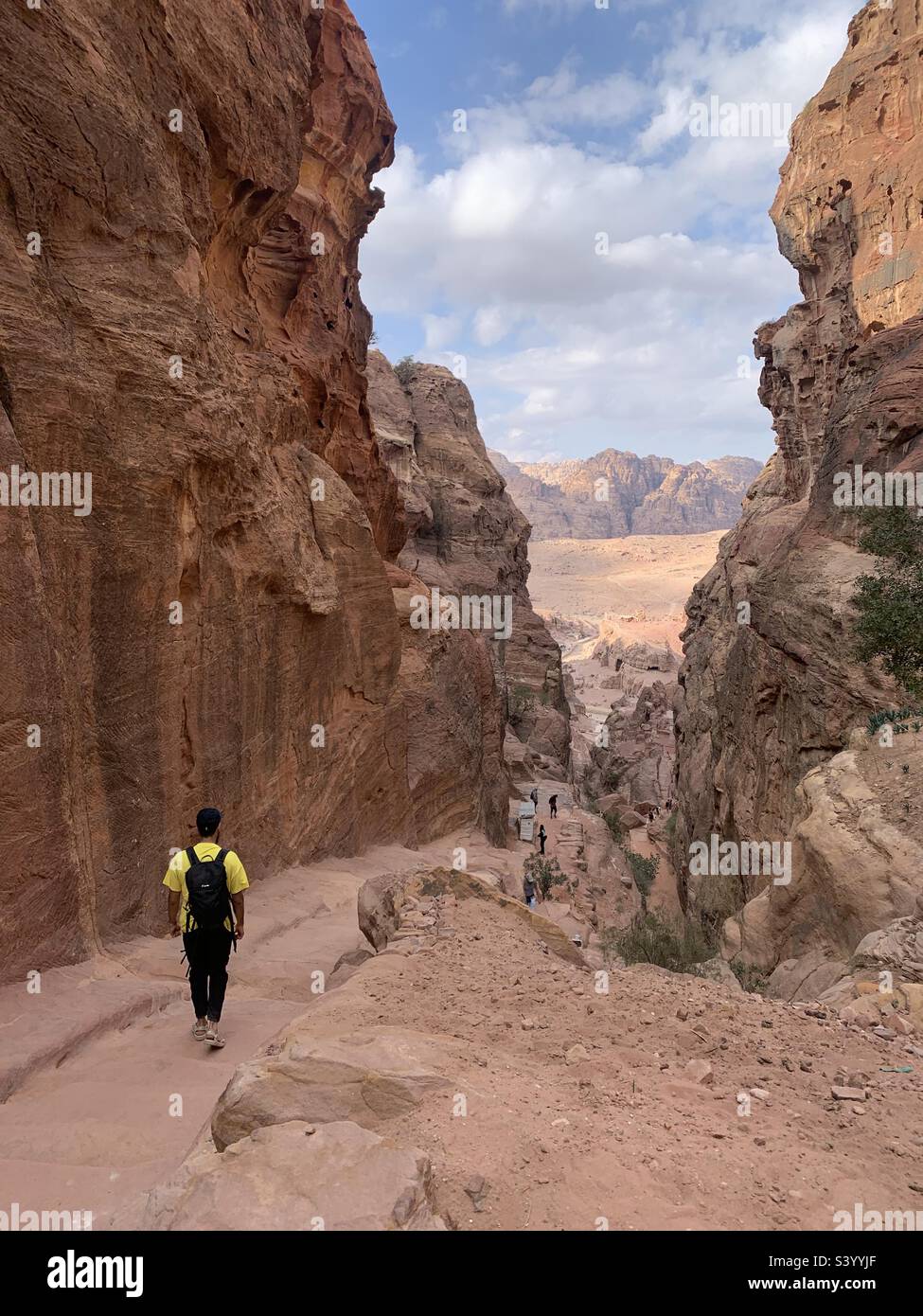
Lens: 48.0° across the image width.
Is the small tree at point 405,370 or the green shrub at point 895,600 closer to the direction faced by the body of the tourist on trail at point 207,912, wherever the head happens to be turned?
the small tree

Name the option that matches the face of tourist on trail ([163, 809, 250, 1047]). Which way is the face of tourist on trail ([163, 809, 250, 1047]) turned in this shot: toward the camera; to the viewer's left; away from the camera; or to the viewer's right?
away from the camera

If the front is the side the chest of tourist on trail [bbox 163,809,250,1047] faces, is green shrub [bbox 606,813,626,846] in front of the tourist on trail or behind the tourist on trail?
in front

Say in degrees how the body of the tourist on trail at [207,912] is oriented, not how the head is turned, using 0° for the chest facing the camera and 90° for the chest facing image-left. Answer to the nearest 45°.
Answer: approximately 180°

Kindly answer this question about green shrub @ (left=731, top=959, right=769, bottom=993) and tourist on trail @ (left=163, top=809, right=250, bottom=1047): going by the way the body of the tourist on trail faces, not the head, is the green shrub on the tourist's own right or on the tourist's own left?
on the tourist's own right

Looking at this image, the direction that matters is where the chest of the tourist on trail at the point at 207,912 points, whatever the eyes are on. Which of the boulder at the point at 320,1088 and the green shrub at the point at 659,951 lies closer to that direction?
the green shrub

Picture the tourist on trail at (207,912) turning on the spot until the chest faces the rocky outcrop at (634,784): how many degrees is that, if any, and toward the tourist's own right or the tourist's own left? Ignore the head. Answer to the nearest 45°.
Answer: approximately 45° to the tourist's own right

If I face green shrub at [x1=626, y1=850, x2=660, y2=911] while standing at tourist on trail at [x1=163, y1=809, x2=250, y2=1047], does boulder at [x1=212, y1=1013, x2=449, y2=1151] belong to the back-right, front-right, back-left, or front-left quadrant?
back-right

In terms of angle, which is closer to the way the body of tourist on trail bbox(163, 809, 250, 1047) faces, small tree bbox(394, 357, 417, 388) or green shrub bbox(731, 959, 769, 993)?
the small tree

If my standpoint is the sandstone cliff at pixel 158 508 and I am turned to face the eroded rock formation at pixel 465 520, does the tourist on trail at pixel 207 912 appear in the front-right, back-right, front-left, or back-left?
back-right

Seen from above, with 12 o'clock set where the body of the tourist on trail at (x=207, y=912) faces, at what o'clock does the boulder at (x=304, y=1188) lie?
The boulder is roughly at 6 o'clock from the tourist on trail.

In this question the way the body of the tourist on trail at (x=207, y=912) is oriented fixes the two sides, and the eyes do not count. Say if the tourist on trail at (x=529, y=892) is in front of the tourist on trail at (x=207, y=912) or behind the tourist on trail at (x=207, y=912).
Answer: in front

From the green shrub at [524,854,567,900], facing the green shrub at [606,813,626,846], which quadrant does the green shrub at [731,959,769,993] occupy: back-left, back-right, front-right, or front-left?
back-right

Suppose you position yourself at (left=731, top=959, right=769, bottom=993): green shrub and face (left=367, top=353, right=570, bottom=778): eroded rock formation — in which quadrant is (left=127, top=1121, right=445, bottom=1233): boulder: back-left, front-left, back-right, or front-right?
back-left
